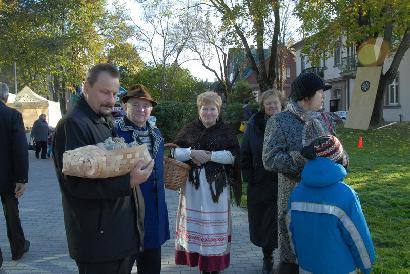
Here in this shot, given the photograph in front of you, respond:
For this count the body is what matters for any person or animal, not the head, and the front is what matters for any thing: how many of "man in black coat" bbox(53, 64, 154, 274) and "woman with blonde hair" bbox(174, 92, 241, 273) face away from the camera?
0

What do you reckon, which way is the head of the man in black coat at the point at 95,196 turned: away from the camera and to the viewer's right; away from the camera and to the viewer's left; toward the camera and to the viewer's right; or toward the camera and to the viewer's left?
toward the camera and to the viewer's right

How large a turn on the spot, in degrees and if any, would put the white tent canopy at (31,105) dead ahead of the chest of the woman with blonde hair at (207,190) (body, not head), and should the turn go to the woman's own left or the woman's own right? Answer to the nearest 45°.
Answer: approximately 135° to the woman's own right

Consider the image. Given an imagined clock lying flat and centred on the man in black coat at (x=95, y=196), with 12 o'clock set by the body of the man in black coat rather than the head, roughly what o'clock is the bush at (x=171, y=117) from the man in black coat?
The bush is roughly at 8 o'clock from the man in black coat.

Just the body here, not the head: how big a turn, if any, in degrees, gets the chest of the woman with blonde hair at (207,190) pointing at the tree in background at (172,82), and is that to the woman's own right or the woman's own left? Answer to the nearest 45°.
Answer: approximately 180°

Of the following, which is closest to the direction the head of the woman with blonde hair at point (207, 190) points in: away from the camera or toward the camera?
toward the camera

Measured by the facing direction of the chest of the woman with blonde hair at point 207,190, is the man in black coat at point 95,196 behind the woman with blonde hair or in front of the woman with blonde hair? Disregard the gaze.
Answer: in front

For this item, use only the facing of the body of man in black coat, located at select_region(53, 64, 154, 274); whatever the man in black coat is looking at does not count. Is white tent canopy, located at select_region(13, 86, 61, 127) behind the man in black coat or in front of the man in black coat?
behind

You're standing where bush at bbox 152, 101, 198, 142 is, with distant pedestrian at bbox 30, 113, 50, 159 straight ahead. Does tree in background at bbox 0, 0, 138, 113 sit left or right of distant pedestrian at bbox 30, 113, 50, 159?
right

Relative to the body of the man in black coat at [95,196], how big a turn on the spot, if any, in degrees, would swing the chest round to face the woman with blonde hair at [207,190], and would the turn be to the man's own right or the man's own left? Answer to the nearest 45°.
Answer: approximately 90° to the man's own left

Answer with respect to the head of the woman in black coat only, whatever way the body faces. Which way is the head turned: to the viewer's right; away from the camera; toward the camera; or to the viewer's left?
toward the camera

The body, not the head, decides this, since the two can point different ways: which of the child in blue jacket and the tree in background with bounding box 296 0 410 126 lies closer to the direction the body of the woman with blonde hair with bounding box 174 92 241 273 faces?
the child in blue jacket

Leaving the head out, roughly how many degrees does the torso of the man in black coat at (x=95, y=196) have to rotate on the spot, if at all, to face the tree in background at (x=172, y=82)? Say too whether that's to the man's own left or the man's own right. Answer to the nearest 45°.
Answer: approximately 135° to the man's own left

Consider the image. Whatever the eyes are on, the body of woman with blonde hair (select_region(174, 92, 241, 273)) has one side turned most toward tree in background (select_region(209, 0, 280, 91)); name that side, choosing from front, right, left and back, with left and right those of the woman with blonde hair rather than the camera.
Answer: back

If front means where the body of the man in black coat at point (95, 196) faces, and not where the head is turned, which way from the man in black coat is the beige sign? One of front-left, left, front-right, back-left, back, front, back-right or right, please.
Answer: left

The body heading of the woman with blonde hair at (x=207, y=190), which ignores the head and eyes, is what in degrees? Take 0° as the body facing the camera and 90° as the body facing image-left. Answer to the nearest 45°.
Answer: approximately 0°

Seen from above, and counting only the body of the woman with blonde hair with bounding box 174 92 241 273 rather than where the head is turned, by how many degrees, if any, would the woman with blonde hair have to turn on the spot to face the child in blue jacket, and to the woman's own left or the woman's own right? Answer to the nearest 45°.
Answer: approximately 45° to the woman's own left

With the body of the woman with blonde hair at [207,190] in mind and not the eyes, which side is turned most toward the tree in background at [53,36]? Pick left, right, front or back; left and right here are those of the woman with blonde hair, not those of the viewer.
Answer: back
